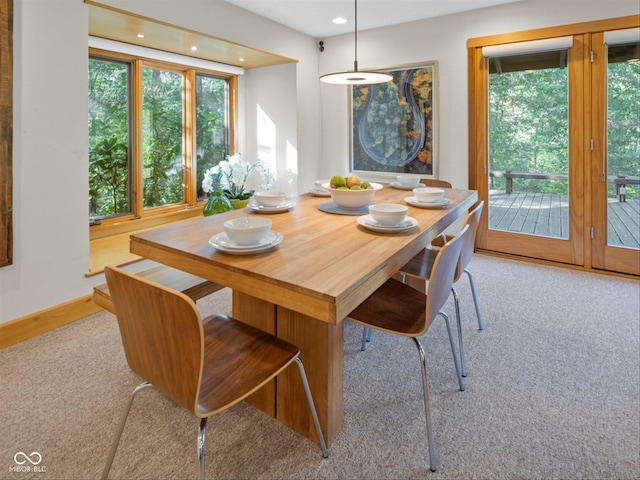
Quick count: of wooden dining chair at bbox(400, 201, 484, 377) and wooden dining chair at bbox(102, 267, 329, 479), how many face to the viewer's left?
1

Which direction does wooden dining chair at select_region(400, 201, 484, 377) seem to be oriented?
to the viewer's left

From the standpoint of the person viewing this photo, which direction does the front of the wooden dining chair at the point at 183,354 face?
facing away from the viewer and to the right of the viewer

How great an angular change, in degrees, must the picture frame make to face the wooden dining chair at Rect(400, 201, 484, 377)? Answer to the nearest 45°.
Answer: approximately 45° to its left

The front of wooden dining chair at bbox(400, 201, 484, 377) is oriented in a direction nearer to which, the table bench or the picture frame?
the table bench

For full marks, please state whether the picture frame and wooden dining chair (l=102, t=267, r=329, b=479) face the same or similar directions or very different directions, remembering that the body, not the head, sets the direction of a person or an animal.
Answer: very different directions

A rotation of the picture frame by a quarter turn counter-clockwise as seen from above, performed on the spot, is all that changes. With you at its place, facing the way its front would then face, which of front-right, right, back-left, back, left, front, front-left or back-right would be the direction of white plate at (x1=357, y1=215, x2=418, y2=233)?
front-right

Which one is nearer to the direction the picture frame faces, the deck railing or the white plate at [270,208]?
the white plate

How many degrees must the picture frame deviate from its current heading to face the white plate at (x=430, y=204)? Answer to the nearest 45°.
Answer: approximately 45° to its left

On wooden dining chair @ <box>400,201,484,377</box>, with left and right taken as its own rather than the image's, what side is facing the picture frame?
right

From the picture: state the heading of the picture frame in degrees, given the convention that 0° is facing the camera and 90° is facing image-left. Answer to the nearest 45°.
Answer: approximately 45°

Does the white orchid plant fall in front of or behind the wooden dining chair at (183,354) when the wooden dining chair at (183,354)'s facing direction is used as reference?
in front

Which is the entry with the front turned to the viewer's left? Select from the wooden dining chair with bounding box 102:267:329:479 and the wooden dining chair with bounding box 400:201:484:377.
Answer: the wooden dining chair with bounding box 400:201:484:377
